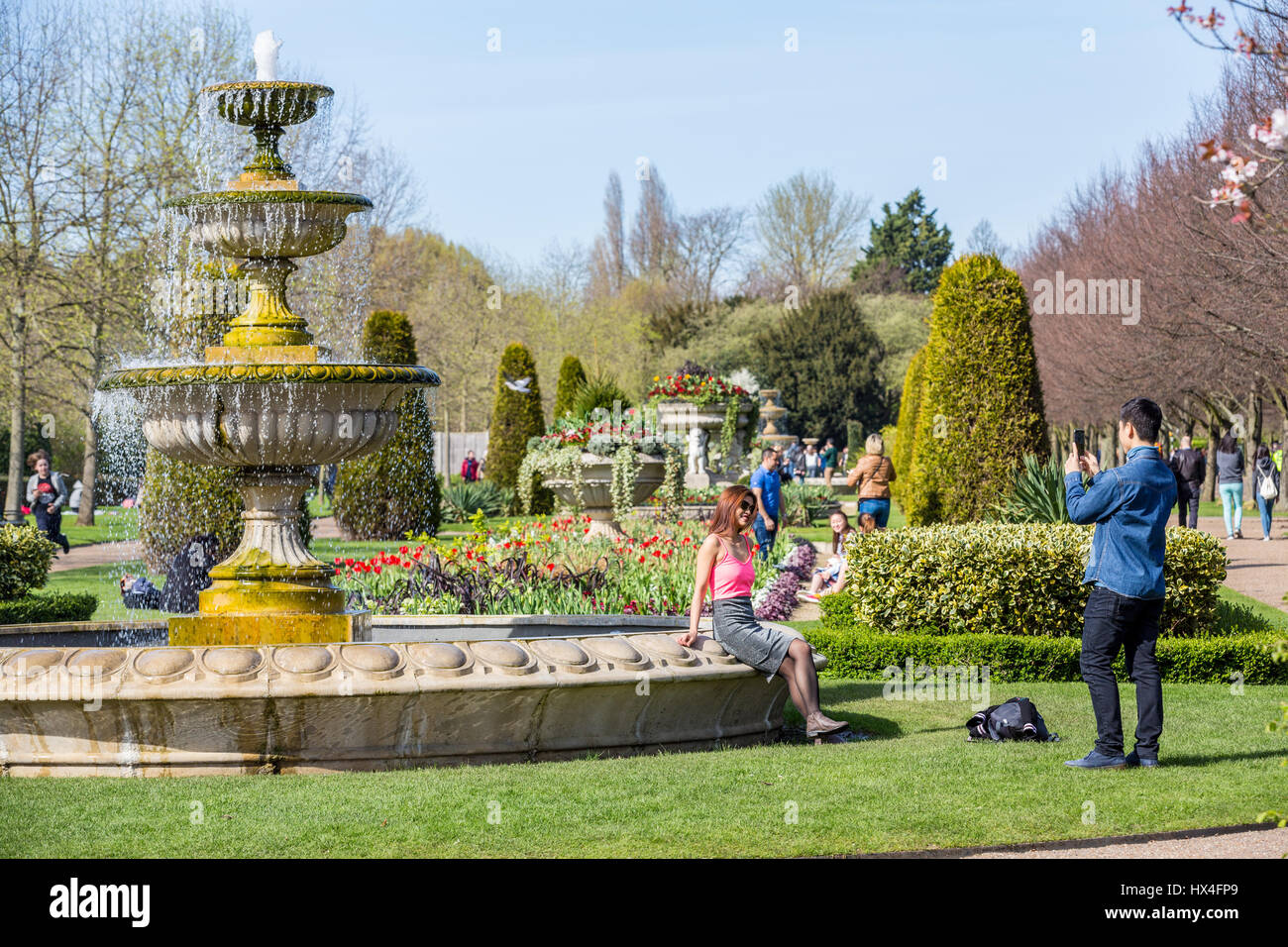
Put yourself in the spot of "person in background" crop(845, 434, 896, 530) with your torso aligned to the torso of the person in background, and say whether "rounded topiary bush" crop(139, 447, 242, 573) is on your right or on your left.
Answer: on your left

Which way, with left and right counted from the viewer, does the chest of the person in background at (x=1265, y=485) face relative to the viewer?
facing away from the viewer

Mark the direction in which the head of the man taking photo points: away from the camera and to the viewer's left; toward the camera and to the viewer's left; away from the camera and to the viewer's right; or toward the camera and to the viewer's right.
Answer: away from the camera and to the viewer's left

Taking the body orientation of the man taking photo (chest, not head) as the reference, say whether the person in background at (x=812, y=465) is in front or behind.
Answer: in front

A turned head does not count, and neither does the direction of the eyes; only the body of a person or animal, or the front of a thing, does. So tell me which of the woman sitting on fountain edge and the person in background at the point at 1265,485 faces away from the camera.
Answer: the person in background

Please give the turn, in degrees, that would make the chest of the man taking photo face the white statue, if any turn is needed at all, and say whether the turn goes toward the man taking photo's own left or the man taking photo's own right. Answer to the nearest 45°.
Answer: approximately 45° to the man taking photo's own right

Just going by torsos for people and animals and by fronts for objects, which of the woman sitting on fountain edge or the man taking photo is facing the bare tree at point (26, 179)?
the man taking photo

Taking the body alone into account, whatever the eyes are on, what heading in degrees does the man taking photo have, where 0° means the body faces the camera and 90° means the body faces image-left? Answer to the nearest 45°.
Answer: approximately 135°

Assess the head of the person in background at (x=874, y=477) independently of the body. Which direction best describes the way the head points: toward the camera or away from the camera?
away from the camera

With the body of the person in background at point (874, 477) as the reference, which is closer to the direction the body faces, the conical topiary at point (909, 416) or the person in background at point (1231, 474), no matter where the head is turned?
the conical topiary
